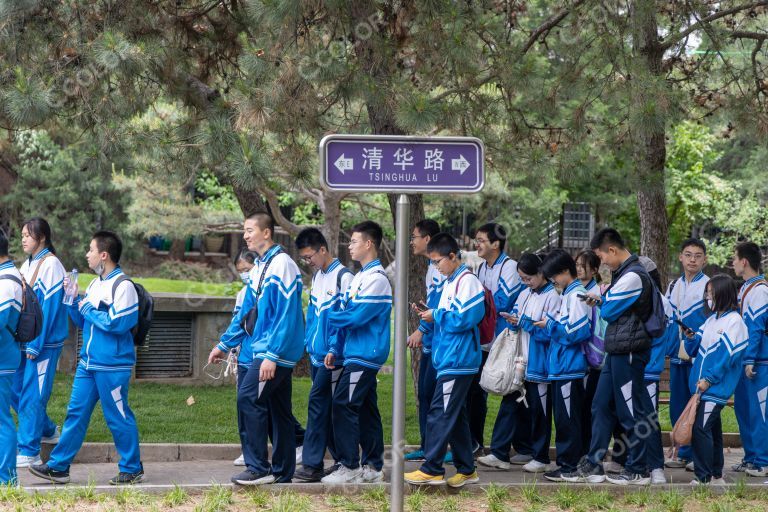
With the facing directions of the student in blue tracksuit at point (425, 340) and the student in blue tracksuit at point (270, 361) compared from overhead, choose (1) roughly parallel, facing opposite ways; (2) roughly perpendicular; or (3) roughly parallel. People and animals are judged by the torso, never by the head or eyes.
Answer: roughly parallel

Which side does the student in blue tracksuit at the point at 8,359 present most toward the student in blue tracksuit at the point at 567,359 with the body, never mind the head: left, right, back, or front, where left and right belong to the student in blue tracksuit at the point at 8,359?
back

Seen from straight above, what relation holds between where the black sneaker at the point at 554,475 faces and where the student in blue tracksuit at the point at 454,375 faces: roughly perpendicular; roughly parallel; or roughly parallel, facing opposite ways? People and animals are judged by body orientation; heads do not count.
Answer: roughly parallel

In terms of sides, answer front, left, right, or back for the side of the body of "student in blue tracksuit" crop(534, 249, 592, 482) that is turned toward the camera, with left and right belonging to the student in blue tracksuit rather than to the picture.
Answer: left

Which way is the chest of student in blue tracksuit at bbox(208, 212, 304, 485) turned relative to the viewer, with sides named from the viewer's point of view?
facing to the left of the viewer

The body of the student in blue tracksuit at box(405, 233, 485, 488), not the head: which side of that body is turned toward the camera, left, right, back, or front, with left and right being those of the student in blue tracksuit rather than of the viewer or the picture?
left

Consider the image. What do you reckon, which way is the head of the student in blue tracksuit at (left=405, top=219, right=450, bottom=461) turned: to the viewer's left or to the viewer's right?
to the viewer's left

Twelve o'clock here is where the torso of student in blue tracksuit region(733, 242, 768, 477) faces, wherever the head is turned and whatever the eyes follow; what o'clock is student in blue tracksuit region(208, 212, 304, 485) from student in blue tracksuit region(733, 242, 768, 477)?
student in blue tracksuit region(208, 212, 304, 485) is roughly at 11 o'clock from student in blue tracksuit region(733, 242, 768, 477).

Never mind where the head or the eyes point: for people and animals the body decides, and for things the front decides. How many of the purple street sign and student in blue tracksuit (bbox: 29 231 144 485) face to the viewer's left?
1

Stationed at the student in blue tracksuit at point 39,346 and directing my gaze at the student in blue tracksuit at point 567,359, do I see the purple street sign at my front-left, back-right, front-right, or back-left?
front-right

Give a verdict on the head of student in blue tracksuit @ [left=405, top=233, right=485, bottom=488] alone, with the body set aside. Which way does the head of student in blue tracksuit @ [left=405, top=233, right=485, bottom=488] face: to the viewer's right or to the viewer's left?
to the viewer's left

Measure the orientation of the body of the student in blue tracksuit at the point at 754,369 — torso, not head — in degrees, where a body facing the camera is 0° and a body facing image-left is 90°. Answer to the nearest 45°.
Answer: approximately 90°

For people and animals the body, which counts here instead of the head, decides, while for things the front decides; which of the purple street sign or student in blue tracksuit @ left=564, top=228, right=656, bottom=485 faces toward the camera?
the purple street sign

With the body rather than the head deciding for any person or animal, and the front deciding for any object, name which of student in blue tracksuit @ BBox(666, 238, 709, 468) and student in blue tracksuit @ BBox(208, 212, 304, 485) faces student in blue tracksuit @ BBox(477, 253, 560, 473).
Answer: student in blue tracksuit @ BBox(666, 238, 709, 468)

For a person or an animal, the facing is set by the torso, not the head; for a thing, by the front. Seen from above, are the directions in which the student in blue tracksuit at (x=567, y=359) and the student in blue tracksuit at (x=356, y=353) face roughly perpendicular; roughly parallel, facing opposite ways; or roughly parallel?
roughly parallel
